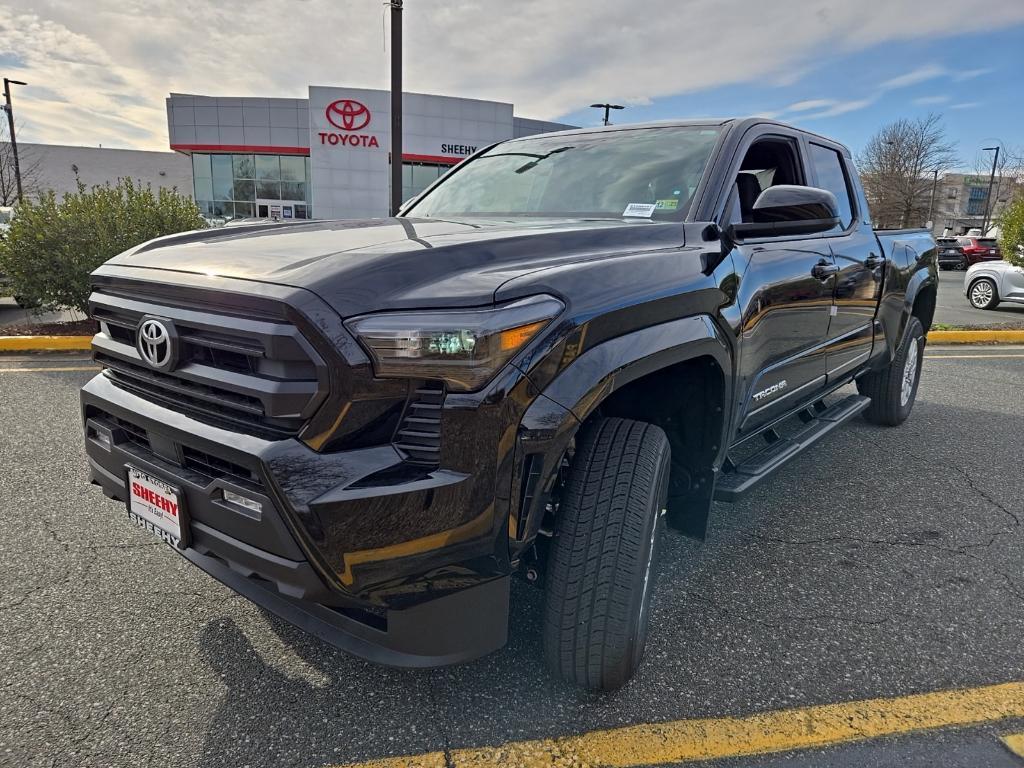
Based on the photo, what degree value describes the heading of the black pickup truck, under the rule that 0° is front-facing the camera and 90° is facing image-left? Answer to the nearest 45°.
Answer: approximately 45°

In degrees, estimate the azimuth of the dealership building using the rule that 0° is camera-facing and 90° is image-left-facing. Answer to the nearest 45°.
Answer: approximately 0°

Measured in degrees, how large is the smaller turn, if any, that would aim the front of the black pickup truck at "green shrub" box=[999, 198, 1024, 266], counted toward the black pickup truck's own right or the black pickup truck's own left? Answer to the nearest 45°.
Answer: approximately 180°

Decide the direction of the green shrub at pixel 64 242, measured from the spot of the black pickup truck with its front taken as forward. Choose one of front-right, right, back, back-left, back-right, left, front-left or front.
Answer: right

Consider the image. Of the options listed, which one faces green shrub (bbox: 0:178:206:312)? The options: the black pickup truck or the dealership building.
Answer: the dealership building

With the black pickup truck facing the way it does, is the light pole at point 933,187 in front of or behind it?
behind

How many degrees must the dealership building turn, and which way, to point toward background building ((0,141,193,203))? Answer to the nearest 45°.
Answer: approximately 135° to its right

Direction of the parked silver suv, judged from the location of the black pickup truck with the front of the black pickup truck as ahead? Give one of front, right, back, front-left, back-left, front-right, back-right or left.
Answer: back

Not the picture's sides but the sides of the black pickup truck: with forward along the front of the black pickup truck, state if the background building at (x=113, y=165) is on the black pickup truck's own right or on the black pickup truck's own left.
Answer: on the black pickup truck's own right

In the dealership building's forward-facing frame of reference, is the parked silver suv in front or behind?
in front

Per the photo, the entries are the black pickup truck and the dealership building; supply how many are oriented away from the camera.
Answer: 0

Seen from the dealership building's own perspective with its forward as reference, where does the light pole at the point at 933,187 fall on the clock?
The light pole is roughly at 9 o'clock from the dealership building.
